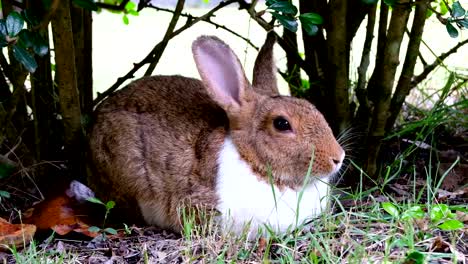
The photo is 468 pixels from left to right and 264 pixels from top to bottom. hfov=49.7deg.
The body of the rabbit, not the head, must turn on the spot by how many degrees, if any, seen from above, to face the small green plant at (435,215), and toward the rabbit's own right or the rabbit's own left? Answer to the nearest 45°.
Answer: approximately 45° to the rabbit's own right

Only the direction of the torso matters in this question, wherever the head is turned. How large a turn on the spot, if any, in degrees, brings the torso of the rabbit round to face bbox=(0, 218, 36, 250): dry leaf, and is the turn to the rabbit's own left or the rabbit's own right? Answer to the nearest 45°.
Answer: approximately 180°

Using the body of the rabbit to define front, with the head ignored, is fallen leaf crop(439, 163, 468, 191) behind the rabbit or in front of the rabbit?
in front

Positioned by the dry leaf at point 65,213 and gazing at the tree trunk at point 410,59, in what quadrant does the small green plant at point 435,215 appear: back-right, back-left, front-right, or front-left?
front-right

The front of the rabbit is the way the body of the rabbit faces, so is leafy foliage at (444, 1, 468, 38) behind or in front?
in front

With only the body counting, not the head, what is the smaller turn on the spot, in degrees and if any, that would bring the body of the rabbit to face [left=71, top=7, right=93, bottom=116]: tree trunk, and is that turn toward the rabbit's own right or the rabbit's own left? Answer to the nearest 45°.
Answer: approximately 135° to the rabbit's own left

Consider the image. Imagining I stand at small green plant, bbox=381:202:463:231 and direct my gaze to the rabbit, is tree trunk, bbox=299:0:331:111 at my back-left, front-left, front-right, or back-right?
front-right

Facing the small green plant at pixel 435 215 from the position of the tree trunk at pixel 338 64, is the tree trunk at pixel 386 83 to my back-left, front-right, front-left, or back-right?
front-left

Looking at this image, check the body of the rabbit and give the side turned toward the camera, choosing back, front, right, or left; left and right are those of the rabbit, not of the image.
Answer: right

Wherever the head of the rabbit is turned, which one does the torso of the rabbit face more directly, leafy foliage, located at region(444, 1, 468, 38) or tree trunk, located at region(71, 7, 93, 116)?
the leafy foliage

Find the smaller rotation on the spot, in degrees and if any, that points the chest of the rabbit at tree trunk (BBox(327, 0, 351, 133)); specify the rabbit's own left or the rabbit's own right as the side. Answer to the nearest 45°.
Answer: approximately 45° to the rabbit's own left

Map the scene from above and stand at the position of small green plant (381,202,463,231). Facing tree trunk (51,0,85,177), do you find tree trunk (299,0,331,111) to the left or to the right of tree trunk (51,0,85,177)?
right

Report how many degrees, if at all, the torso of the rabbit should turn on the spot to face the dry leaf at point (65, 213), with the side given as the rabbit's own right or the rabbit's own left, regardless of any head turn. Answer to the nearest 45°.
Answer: approximately 180°

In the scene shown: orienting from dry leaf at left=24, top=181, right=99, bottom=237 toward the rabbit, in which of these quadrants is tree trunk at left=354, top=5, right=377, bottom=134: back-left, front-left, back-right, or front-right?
front-left
